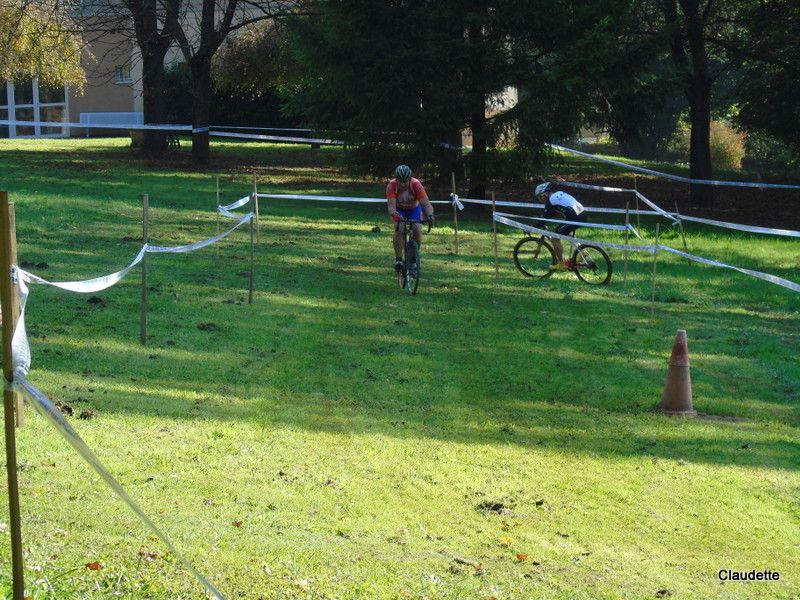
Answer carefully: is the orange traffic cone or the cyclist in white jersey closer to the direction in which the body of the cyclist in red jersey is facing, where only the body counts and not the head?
the orange traffic cone

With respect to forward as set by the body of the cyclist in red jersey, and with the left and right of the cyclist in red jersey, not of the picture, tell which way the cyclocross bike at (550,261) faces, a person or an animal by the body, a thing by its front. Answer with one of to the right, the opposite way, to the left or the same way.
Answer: to the right

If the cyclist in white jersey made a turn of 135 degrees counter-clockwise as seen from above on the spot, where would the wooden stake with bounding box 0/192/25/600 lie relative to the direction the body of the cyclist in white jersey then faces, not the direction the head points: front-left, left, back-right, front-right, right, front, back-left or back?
front-right

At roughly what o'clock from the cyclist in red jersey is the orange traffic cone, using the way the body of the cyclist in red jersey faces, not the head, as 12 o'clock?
The orange traffic cone is roughly at 11 o'clock from the cyclist in red jersey.

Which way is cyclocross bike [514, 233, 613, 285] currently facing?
to the viewer's left

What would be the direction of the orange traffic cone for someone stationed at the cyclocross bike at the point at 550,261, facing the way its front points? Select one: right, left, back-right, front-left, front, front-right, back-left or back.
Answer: left

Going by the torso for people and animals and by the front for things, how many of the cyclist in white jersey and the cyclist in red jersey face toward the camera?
1

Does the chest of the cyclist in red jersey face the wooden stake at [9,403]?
yes

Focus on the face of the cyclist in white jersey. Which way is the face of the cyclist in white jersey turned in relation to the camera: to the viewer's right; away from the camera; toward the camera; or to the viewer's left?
to the viewer's left

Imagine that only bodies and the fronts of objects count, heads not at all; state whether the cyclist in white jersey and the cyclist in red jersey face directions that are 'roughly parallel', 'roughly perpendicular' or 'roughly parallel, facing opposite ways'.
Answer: roughly perpendicular

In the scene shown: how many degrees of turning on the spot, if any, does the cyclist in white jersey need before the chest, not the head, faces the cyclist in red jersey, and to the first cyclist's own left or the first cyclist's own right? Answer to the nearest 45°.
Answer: approximately 45° to the first cyclist's own left

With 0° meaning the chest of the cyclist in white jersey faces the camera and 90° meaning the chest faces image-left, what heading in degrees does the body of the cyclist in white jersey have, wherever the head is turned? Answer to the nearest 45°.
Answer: approximately 90°
